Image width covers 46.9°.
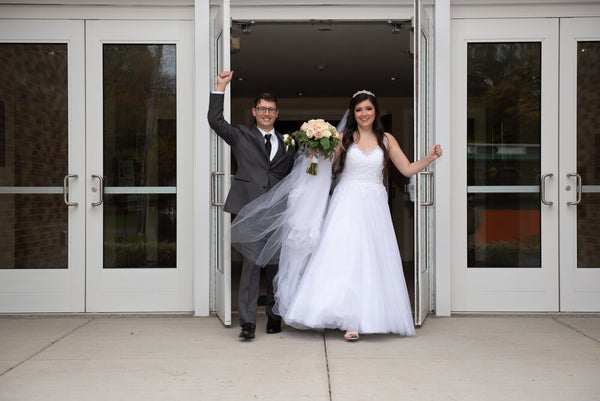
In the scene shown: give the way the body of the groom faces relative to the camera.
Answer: toward the camera

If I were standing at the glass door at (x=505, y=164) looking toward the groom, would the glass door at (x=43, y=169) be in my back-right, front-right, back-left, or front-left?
front-right

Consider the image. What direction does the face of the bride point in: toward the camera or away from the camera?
toward the camera

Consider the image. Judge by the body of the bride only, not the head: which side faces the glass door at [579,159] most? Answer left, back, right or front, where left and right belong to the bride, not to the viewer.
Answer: left

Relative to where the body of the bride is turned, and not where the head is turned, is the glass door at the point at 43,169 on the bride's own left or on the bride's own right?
on the bride's own right

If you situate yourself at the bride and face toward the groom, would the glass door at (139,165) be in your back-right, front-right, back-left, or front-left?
front-right

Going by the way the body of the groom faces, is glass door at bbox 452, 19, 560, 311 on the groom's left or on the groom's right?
on the groom's left

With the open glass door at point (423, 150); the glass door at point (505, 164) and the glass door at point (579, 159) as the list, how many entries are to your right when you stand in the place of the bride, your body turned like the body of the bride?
0

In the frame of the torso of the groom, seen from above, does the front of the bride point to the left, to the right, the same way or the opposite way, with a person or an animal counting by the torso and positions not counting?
the same way

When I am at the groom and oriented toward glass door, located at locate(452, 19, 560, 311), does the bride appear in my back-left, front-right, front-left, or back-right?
front-right

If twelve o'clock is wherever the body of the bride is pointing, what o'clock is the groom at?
The groom is roughly at 3 o'clock from the bride.

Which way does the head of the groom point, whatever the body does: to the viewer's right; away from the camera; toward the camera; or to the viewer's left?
toward the camera

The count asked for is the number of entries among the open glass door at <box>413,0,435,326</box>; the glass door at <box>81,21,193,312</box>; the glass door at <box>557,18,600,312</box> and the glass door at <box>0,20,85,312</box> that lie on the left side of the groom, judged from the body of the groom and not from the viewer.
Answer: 2

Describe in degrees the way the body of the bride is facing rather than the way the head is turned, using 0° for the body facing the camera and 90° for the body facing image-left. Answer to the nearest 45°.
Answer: approximately 0°

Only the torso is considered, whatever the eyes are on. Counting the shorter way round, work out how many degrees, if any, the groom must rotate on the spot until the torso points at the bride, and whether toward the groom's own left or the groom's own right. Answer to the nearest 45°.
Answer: approximately 90° to the groom's own left

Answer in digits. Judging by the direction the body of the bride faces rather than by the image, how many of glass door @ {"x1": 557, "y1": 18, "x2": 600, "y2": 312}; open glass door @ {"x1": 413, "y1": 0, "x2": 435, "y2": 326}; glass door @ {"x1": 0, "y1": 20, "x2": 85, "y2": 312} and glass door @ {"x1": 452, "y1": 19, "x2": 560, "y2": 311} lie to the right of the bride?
1
